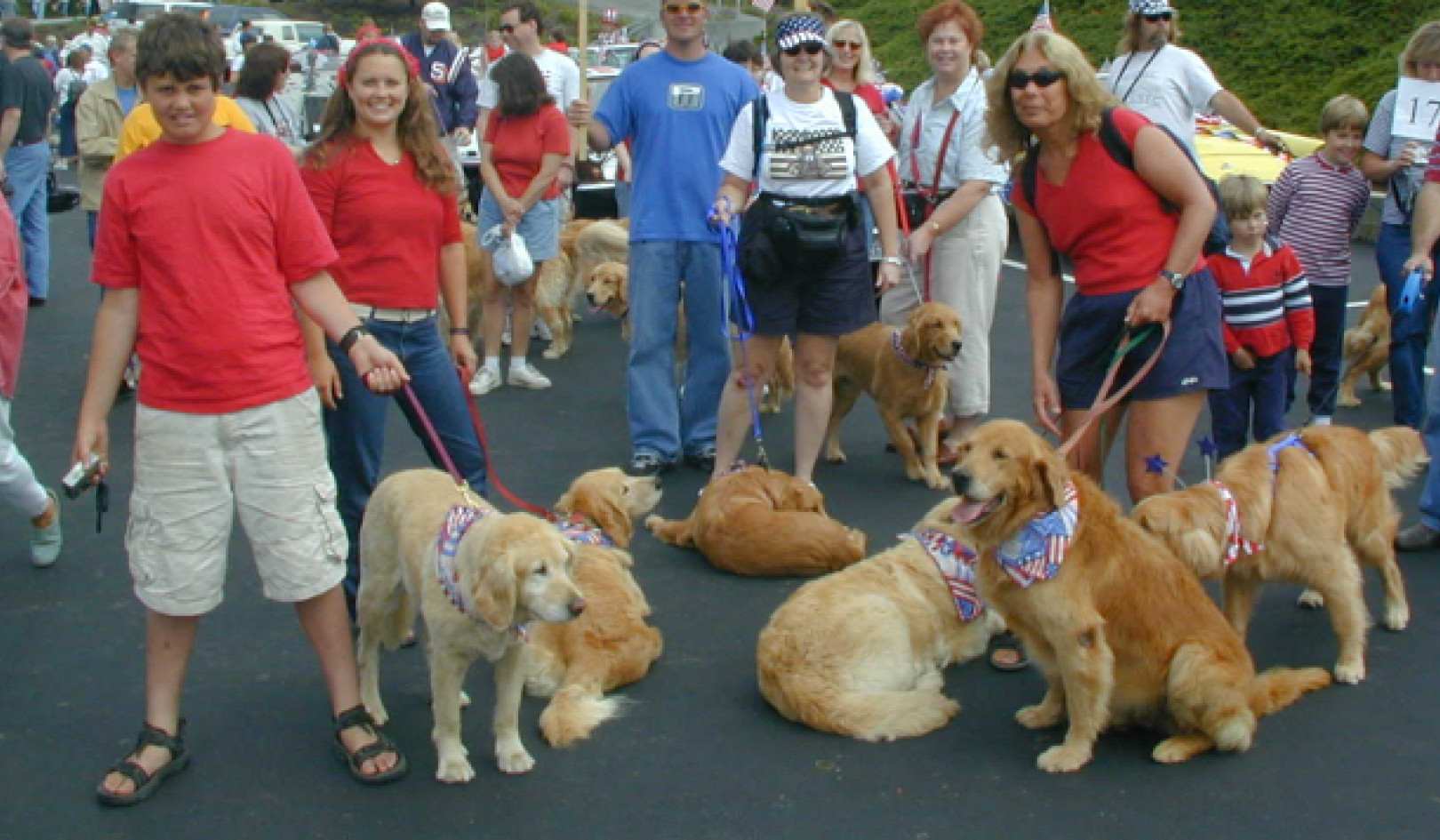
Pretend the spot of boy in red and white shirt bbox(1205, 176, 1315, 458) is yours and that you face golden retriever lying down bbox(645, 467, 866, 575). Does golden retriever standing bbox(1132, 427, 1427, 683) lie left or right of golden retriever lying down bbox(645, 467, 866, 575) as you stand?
left

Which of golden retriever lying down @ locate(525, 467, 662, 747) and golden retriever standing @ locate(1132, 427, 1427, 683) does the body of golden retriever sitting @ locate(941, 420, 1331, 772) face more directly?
the golden retriever lying down

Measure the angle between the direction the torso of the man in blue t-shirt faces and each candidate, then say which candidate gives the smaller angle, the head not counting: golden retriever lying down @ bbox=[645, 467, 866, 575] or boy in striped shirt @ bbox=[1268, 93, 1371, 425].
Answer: the golden retriever lying down

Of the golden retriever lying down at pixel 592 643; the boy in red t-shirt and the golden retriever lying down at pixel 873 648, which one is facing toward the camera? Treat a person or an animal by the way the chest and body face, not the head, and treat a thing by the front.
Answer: the boy in red t-shirt

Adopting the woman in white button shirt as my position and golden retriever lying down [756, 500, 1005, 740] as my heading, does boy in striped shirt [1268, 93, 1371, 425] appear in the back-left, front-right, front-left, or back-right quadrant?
back-left

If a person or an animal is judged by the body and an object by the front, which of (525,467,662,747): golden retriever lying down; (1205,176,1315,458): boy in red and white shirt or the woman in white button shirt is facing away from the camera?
the golden retriever lying down

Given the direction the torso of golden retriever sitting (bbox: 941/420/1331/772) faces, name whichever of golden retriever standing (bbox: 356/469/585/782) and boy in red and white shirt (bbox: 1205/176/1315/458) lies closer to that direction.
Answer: the golden retriever standing

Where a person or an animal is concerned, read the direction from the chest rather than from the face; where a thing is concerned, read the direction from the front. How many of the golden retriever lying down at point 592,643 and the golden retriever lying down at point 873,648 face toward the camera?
0

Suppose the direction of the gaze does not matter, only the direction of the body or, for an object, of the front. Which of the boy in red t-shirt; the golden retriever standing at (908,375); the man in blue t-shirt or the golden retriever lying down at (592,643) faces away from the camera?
the golden retriever lying down
